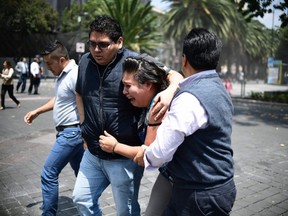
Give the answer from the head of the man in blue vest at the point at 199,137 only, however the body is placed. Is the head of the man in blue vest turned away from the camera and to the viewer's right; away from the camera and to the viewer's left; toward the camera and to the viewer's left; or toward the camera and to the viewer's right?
away from the camera and to the viewer's left

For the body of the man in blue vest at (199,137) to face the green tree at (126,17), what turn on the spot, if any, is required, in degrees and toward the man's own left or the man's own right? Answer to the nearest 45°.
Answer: approximately 45° to the man's own right

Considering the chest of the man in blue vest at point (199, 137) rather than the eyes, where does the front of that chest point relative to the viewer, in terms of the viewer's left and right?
facing away from the viewer and to the left of the viewer

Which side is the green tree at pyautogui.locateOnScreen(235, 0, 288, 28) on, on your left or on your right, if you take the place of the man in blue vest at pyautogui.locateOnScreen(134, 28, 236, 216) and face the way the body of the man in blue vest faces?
on your right

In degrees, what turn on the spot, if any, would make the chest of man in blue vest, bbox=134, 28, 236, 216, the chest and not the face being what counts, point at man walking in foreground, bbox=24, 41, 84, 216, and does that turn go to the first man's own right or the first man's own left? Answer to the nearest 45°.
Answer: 0° — they already face them
